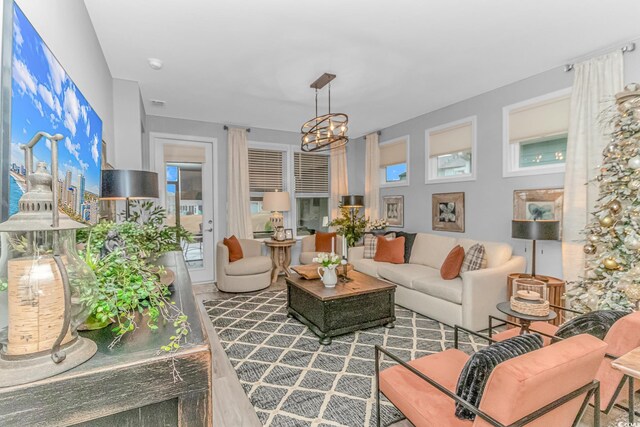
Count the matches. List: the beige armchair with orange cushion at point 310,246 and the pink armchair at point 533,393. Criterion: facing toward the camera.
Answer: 1

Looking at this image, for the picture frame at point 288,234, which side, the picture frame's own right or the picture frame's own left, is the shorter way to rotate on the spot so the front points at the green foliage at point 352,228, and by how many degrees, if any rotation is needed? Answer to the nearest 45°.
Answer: approximately 90° to the picture frame's own left

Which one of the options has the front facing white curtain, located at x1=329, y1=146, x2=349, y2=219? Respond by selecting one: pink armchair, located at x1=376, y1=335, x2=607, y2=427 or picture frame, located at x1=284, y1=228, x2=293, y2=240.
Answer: the pink armchair

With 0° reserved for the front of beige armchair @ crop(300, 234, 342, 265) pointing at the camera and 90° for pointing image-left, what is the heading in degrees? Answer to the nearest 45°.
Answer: approximately 0°

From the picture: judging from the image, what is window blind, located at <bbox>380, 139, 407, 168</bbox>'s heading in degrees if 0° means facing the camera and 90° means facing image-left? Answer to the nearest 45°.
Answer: approximately 45°

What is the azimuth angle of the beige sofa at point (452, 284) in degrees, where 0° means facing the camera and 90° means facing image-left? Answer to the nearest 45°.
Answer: approximately 45°

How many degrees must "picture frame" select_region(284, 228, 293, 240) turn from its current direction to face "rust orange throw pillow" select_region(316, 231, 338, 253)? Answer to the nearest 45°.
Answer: approximately 90° to its left

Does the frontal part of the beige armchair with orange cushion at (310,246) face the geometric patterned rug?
yes

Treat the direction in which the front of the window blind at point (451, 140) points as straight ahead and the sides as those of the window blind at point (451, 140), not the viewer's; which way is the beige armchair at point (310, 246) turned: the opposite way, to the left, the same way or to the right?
to the left

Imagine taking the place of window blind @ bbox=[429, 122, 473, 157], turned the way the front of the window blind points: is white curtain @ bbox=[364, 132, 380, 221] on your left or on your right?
on your right
